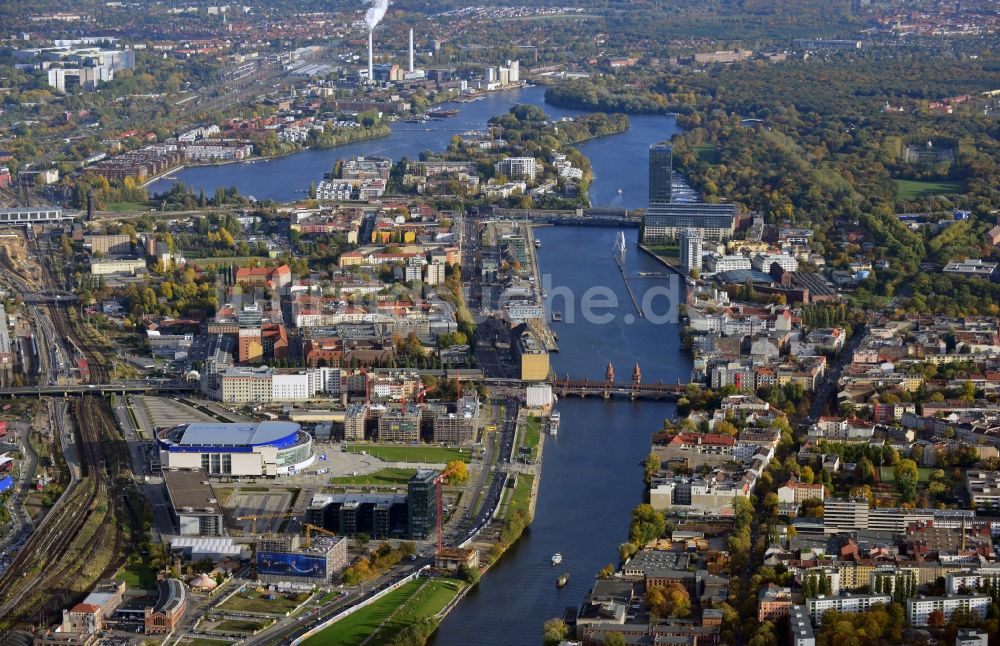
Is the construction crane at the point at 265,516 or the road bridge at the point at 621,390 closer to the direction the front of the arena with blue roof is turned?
the road bridge

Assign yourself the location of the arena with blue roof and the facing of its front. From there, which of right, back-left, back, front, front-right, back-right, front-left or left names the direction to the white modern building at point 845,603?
front-right

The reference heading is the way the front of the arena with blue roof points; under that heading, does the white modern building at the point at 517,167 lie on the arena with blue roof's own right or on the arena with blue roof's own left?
on the arena with blue roof's own left

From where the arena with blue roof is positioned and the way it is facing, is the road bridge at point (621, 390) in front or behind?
in front

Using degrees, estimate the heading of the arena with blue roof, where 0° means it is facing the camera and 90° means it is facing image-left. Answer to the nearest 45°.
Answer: approximately 270°

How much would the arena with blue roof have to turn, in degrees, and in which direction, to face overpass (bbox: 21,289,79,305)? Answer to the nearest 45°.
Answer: approximately 90° to its left

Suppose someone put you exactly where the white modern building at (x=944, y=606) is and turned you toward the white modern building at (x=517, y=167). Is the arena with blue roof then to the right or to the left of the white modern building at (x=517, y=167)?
left

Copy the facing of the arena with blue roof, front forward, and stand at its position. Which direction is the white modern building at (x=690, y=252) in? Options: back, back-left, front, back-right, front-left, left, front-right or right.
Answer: front-left

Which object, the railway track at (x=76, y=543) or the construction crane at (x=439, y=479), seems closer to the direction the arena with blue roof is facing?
the construction crane

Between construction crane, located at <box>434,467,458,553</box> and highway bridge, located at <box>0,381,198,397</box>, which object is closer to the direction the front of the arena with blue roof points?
the construction crane

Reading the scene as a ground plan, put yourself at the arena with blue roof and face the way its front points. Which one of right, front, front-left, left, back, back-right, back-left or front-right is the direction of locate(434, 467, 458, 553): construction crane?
front-right

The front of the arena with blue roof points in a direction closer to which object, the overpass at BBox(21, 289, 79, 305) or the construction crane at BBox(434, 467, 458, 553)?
the construction crane

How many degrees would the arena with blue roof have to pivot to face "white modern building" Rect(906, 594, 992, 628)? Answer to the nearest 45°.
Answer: approximately 45° to its right

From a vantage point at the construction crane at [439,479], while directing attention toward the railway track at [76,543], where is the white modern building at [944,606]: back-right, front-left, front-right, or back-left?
back-left
